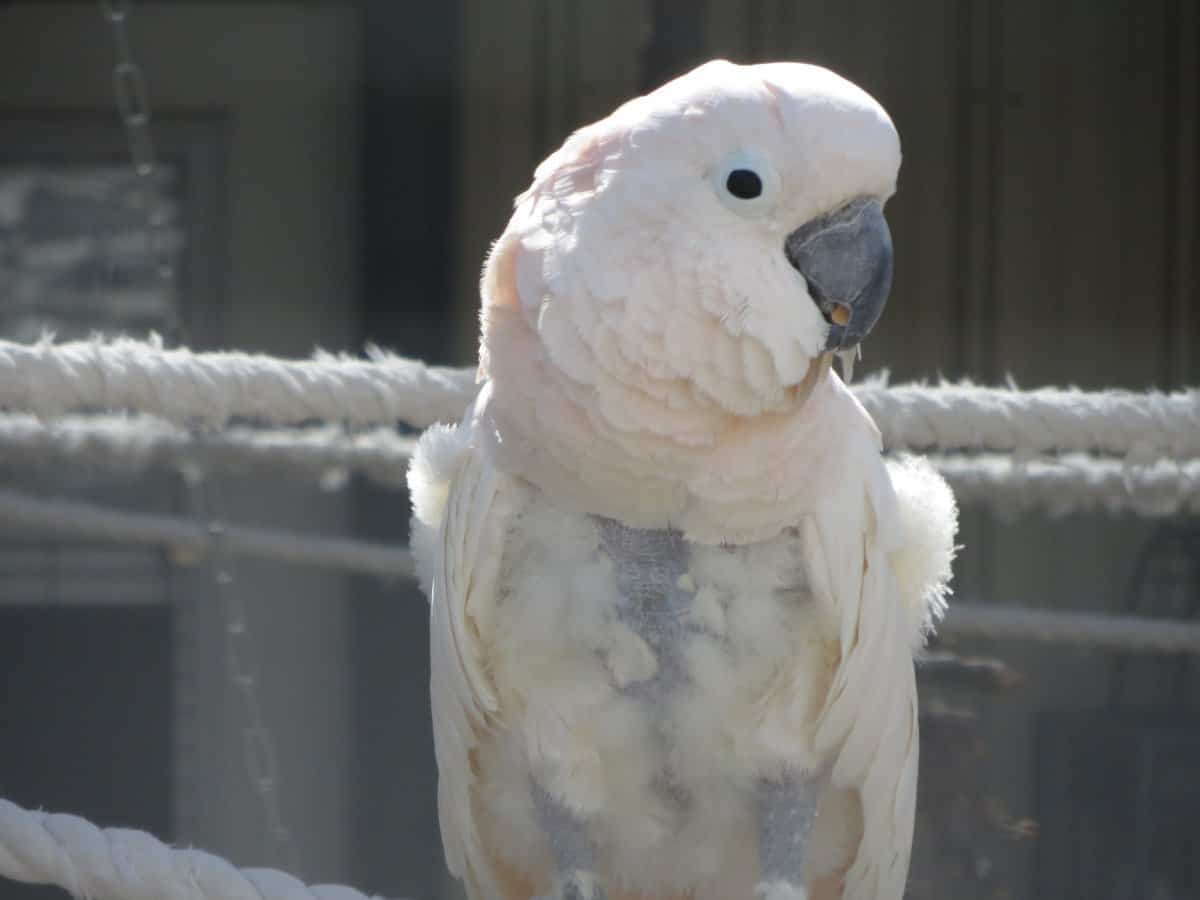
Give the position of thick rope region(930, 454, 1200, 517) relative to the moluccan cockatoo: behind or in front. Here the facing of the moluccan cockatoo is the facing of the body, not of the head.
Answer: behind

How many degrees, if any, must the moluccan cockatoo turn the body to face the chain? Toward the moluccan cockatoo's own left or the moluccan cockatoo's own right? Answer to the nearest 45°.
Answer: approximately 135° to the moluccan cockatoo's own right

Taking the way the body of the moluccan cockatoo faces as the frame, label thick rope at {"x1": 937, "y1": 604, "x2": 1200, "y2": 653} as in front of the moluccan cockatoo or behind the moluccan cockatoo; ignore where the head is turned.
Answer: behind

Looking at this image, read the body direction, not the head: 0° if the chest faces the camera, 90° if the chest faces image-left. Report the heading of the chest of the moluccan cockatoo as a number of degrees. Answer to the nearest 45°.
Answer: approximately 0°

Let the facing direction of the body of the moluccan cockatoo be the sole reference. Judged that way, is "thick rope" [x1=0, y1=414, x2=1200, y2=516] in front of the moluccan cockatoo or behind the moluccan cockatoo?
behind
